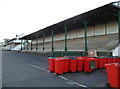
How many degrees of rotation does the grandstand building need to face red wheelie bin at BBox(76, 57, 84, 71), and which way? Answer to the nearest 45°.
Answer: approximately 45° to its left

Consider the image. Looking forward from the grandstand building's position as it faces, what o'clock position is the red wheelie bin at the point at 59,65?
The red wheelie bin is roughly at 11 o'clock from the grandstand building.

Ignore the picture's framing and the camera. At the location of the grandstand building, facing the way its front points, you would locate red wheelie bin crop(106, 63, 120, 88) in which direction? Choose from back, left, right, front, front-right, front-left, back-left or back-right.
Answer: front-left

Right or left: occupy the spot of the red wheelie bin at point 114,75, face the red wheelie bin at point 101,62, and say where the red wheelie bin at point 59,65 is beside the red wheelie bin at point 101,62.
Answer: left

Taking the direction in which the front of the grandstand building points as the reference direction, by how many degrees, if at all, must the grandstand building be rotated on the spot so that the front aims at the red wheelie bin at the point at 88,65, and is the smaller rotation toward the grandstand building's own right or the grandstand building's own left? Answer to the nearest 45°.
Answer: approximately 45° to the grandstand building's own left

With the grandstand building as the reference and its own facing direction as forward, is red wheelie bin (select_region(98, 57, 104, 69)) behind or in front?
in front
